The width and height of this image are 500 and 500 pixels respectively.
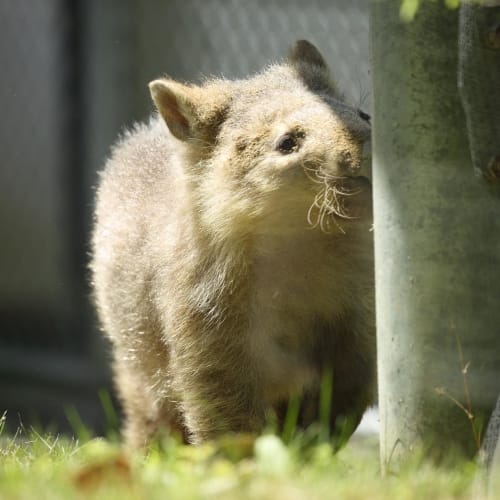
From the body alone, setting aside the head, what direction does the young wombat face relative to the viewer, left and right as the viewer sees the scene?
facing the viewer and to the right of the viewer

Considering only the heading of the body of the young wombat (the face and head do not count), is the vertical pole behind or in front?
in front
